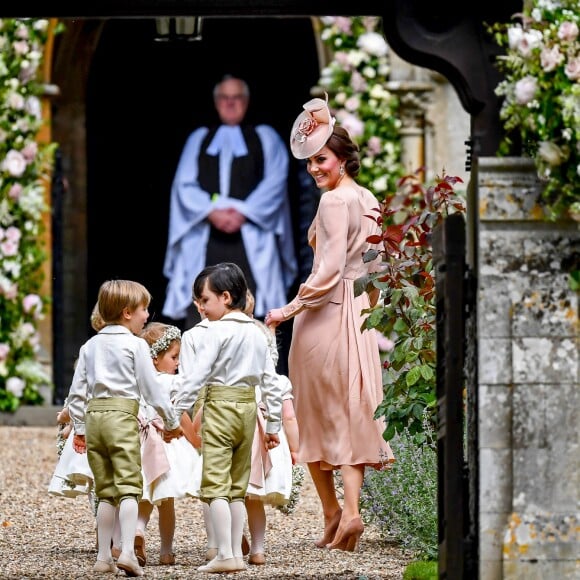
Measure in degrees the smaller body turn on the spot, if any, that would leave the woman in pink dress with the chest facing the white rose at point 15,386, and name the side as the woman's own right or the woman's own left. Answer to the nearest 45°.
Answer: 0° — they already face it

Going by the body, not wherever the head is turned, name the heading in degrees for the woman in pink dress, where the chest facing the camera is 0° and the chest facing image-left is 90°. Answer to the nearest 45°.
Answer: approximately 135°

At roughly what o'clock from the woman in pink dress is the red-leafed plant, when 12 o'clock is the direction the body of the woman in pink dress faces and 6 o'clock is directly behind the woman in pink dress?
The red-leafed plant is roughly at 6 o'clock from the woman in pink dress.

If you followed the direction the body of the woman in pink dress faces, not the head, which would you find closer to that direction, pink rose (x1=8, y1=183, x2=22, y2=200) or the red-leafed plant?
the pink rose

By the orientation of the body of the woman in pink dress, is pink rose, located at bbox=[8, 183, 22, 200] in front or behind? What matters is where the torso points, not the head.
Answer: in front

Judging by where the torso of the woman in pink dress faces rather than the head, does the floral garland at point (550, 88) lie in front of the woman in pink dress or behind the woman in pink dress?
behind

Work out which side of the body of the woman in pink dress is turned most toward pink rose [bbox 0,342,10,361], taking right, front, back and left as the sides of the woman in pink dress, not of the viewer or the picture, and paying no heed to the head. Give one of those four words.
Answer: front

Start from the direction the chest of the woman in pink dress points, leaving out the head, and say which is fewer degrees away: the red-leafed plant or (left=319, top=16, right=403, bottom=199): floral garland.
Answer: the floral garland

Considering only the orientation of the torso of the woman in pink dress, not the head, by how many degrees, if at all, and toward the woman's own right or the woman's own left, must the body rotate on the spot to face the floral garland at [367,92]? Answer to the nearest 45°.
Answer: approximately 45° to the woman's own right
